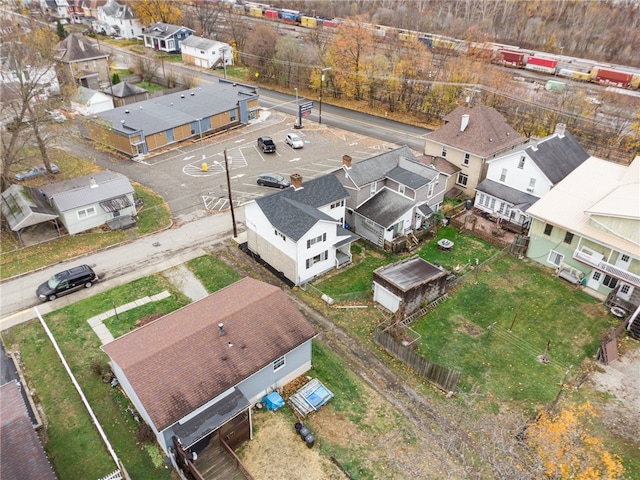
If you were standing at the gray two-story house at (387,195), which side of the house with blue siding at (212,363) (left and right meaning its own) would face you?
right

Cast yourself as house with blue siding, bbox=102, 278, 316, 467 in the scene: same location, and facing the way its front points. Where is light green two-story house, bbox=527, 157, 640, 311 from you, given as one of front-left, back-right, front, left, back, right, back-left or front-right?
back-right

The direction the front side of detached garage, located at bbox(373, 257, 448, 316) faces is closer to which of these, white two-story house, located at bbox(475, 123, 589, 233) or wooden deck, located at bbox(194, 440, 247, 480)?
the wooden deck

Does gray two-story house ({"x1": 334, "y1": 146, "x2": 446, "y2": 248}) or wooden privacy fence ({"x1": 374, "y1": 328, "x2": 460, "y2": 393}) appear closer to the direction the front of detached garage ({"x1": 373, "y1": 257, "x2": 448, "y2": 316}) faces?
the wooden privacy fence

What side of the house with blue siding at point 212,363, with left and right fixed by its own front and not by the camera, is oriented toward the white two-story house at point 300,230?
right

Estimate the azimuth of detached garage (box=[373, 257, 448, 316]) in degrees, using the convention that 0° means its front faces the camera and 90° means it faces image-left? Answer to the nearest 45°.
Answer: approximately 45°

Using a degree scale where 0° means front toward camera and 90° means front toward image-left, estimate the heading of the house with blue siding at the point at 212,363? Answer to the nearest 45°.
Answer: approximately 135°

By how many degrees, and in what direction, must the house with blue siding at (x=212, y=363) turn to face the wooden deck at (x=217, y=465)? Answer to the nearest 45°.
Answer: approximately 135° to its left

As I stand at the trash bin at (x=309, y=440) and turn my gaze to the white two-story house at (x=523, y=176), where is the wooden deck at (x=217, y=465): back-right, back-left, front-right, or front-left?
back-left
